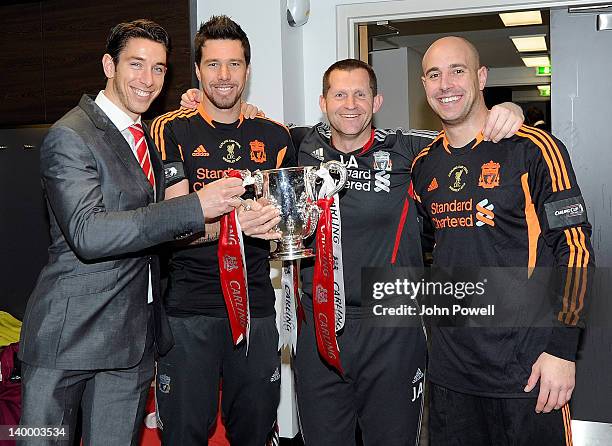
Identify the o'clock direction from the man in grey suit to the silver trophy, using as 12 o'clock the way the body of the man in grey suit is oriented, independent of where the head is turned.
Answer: The silver trophy is roughly at 10 o'clock from the man in grey suit.

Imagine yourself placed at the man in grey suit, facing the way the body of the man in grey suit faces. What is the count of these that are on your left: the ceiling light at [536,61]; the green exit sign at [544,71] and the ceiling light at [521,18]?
3

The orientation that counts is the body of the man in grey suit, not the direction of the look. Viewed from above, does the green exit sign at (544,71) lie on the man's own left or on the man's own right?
on the man's own left

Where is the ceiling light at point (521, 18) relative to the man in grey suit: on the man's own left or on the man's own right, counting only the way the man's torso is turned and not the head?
on the man's own left

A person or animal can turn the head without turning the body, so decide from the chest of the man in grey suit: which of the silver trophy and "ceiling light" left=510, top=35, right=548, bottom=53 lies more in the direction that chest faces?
the silver trophy

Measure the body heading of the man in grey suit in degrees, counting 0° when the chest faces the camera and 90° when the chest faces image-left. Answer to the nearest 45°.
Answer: approximately 315°

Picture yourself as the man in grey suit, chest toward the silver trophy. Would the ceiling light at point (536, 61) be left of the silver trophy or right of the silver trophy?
left

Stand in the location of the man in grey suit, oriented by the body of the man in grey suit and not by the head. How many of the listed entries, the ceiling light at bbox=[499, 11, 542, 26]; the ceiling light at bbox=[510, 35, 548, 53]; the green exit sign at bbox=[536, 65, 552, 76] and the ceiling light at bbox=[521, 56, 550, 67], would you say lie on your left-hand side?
4

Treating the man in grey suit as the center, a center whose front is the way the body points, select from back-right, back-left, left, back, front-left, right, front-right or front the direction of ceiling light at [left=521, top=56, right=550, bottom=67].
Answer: left

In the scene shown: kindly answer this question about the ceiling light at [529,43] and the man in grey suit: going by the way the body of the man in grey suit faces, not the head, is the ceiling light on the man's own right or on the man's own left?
on the man's own left

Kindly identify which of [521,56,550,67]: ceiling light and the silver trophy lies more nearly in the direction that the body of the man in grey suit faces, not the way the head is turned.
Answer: the silver trophy
